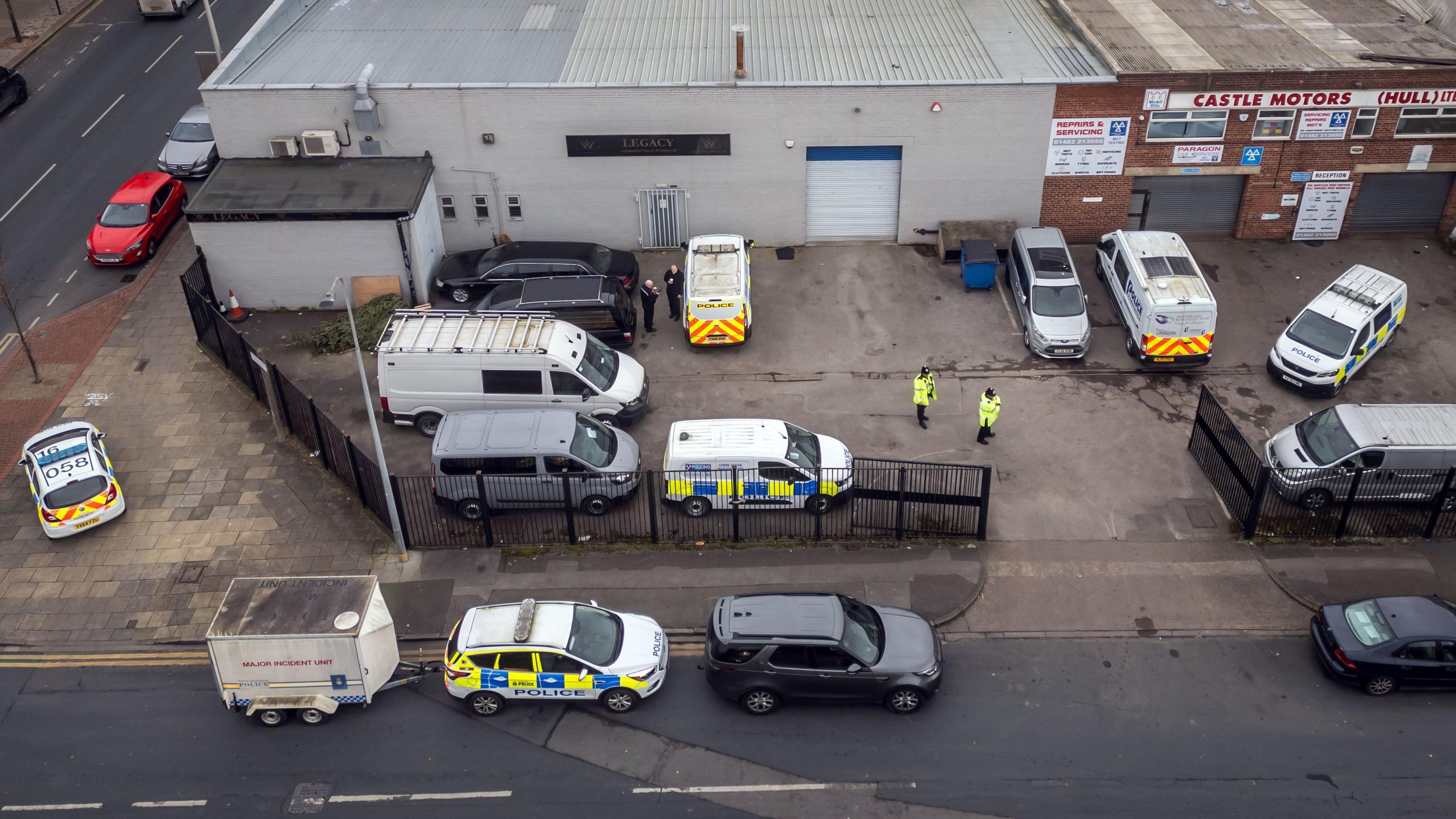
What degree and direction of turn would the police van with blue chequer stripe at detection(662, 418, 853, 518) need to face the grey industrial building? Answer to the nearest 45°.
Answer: approximately 90° to its left

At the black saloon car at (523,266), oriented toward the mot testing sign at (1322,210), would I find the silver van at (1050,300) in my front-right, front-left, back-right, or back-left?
front-right

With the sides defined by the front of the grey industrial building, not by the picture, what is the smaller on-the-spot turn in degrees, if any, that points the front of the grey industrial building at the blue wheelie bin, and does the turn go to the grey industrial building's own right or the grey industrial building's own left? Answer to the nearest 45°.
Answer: approximately 45° to the grey industrial building's own left

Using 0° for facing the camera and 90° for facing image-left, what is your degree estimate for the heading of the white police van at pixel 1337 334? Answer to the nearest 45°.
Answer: approximately 45°

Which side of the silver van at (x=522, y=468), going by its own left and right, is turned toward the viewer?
right

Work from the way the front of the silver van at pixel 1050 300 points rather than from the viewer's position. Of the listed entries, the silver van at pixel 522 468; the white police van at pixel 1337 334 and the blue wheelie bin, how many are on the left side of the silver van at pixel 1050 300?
1

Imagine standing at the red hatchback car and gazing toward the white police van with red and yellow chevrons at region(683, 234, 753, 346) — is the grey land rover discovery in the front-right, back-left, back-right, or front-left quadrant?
front-right

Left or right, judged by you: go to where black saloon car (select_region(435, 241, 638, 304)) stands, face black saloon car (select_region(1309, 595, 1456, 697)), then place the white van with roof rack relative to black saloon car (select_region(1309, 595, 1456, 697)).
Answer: right

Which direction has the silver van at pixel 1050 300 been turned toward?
toward the camera

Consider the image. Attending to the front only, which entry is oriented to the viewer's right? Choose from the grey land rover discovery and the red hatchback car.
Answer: the grey land rover discovery

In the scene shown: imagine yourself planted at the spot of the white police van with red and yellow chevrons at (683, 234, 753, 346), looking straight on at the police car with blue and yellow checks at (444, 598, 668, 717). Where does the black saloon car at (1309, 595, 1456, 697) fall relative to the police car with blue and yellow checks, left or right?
left

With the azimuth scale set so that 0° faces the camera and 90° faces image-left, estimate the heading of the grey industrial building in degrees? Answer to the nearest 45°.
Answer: approximately 0°

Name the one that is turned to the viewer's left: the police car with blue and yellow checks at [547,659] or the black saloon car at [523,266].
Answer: the black saloon car

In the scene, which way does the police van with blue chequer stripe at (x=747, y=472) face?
to the viewer's right

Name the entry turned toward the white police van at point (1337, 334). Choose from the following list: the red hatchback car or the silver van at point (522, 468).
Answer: the silver van

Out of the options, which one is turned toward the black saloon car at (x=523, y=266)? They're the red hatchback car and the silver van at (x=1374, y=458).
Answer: the silver van

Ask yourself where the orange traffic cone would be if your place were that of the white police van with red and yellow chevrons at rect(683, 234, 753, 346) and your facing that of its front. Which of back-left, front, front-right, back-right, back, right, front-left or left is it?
left
